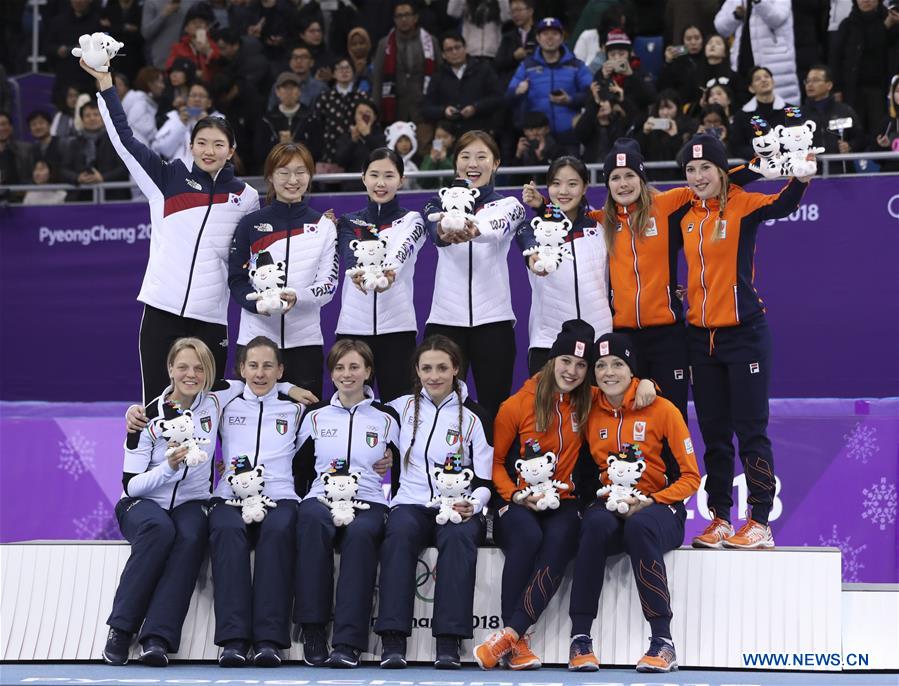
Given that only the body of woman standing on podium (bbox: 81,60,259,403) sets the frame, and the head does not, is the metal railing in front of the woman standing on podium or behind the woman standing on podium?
behind

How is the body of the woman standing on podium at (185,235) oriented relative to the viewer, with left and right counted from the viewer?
facing the viewer
